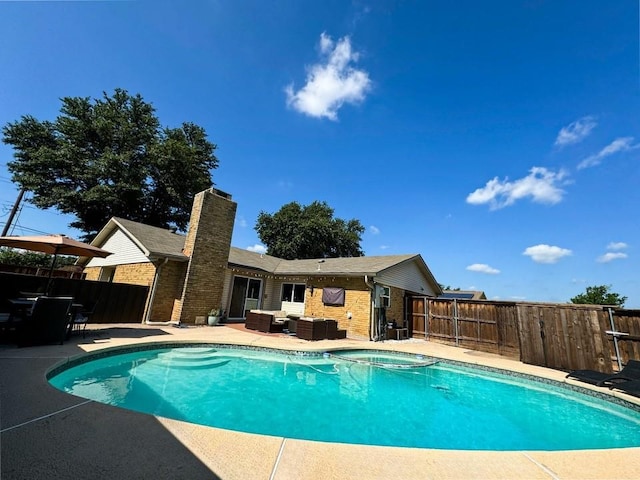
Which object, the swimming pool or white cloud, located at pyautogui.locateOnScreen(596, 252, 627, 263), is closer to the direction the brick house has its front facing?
the white cloud

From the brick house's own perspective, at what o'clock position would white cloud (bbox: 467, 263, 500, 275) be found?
The white cloud is roughly at 2 o'clock from the brick house.

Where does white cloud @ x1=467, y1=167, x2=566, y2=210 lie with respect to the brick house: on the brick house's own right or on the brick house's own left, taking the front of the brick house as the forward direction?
on the brick house's own right

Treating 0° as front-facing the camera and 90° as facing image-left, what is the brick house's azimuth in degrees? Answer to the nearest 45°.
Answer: approximately 180°

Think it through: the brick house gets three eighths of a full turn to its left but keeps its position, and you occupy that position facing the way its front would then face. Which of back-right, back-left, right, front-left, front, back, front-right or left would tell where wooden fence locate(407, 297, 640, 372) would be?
left

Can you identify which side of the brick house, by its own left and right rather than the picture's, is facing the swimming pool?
back

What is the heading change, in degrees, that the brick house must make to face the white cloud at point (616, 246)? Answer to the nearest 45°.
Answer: approximately 135° to its left
